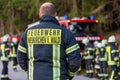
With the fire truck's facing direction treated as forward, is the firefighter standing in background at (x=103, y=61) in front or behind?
in front
